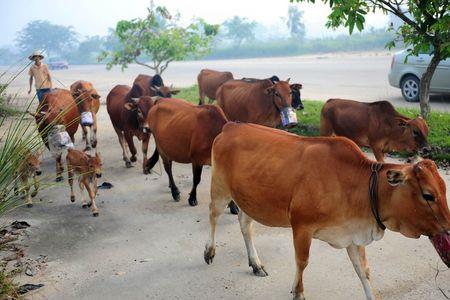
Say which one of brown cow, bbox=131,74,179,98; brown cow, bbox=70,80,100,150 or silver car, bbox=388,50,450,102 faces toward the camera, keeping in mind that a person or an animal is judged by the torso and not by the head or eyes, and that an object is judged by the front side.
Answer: brown cow, bbox=70,80,100,150

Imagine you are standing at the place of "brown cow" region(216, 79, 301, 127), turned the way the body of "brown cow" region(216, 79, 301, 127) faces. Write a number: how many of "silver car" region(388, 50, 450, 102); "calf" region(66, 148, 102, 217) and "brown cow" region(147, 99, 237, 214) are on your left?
1

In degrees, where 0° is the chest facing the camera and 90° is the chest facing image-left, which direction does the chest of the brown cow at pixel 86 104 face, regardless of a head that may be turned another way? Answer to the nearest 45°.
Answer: approximately 0°

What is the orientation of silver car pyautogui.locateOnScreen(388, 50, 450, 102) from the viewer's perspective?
to the viewer's right

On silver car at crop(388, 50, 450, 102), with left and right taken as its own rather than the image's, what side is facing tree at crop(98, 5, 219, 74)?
back

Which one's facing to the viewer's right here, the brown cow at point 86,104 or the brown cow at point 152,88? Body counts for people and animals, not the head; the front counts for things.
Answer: the brown cow at point 152,88

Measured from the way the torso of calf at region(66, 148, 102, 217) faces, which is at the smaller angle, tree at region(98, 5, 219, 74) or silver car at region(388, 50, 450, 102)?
the silver car

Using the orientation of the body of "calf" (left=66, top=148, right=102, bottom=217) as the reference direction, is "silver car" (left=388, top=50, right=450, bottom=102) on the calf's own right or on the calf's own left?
on the calf's own left

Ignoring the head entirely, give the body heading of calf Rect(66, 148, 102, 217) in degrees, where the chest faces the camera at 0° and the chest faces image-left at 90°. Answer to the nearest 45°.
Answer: approximately 315°
